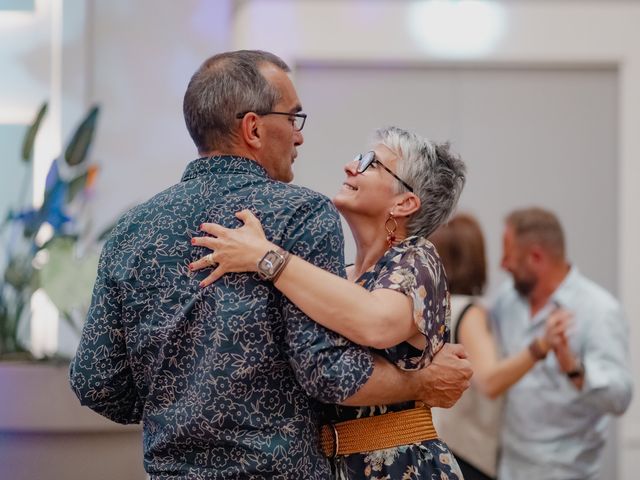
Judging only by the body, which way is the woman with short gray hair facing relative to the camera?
to the viewer's left

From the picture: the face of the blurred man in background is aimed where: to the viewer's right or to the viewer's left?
to the viewer's left

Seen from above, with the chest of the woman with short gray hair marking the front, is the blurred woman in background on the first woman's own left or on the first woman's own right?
on the first woman's own right

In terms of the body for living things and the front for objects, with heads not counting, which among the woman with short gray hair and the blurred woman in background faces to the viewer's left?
the woman with short gray hair

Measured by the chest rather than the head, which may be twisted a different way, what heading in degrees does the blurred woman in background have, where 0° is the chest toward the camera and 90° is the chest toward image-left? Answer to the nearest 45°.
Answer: approximately 225°

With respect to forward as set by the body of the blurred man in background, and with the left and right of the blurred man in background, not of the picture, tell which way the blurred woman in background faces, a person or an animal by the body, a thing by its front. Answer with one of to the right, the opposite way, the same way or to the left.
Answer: the opposite way

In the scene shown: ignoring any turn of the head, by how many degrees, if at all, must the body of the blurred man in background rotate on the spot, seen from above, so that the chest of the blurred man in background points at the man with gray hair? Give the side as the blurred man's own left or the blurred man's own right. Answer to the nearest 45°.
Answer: approximately 45° to the blurred man's own left

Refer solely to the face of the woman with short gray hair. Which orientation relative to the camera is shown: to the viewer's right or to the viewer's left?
to the viewer's left
